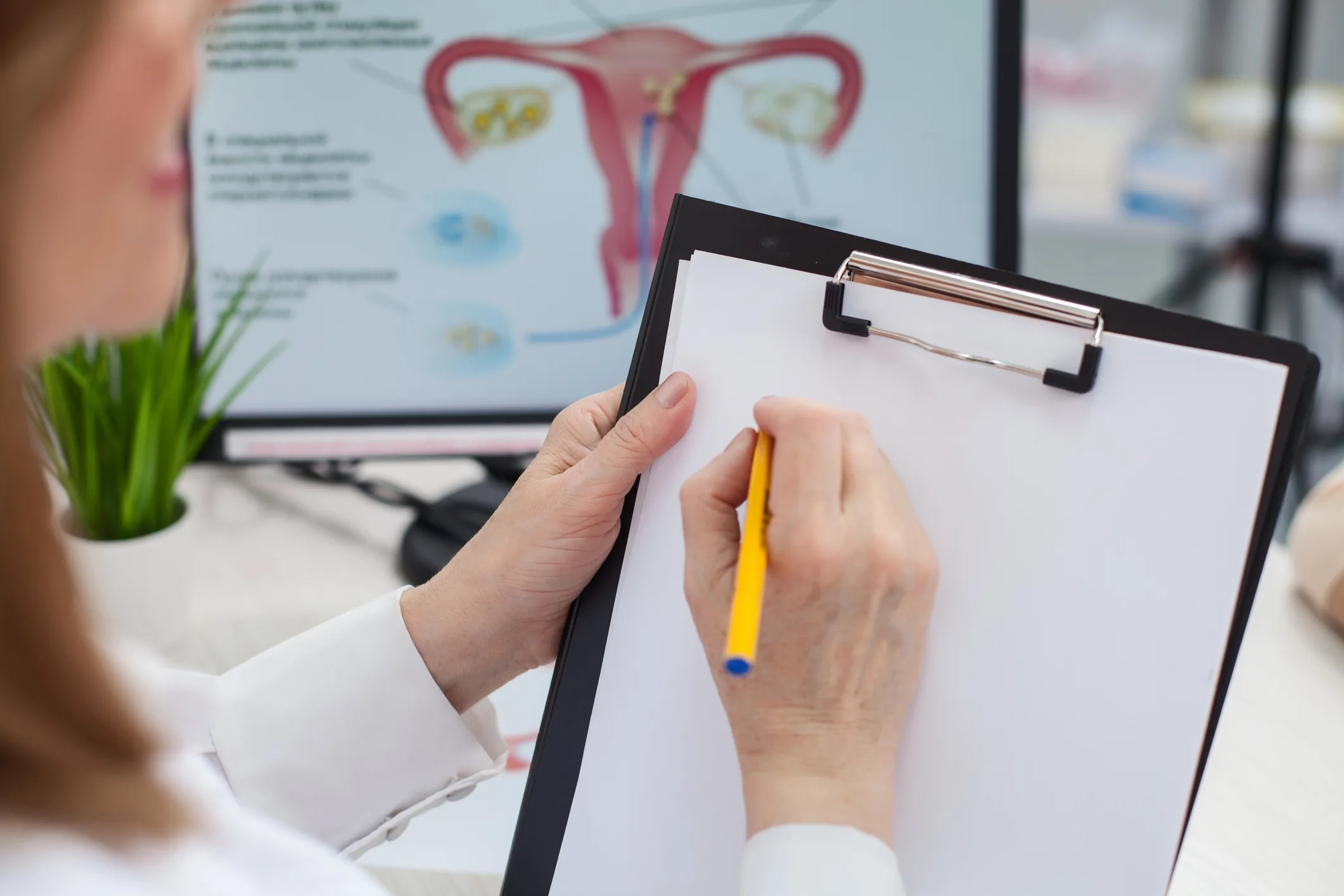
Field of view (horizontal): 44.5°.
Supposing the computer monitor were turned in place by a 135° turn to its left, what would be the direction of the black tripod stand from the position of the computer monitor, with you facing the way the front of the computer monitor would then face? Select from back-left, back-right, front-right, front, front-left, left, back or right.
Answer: front

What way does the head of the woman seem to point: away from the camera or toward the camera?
away from the camera

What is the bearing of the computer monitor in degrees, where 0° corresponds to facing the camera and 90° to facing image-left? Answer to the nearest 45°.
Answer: approximately 0°
